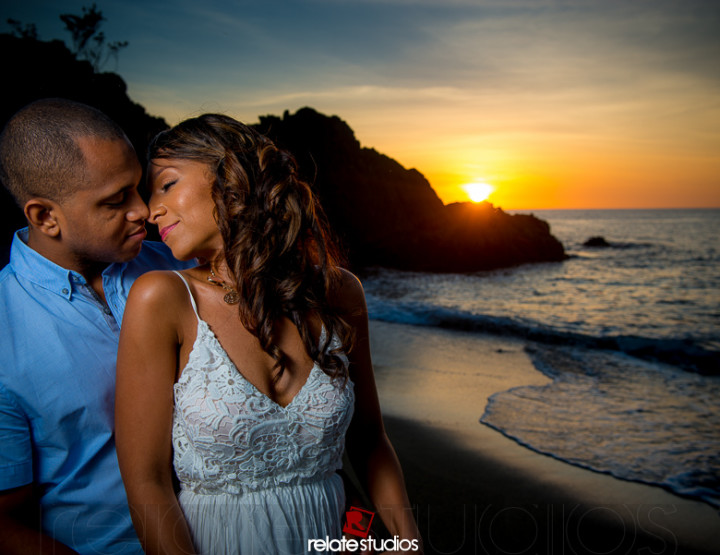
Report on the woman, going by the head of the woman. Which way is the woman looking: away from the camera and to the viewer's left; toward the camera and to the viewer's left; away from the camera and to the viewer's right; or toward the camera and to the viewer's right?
toward the camera and to the viewer's left

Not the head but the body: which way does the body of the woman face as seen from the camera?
toward the camera

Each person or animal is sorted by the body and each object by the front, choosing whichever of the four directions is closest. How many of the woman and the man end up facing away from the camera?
0

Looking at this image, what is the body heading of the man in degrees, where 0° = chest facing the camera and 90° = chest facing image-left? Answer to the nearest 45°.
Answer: approximately 315°
